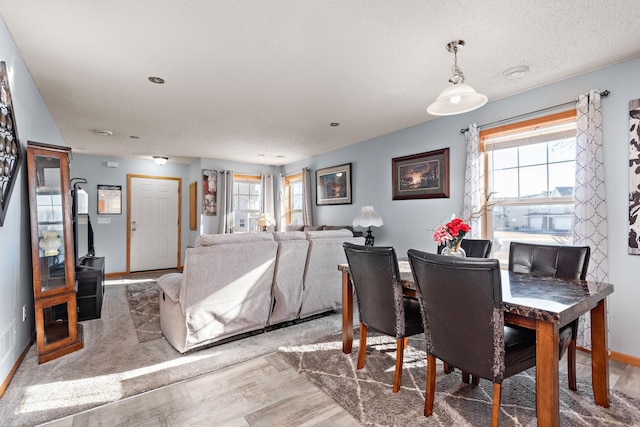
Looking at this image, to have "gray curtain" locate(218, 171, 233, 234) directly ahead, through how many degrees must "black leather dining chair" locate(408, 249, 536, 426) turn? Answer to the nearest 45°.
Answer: approximately 90° to its left

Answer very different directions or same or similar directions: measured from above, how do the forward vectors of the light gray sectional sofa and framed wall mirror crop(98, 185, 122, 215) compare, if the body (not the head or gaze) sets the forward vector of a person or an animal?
very different directions

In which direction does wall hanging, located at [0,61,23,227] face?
to the viewer's right

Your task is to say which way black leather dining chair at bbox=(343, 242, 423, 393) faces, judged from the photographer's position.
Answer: facing away from the viewer and to the right of the viewer

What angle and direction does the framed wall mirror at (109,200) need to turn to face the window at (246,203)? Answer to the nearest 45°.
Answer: approximately 90° to its left

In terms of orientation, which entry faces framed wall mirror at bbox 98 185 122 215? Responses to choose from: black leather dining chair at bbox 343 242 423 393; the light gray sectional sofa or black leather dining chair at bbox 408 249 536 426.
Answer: the light gray sectional sofa

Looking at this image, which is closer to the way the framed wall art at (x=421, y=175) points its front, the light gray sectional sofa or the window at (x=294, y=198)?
the light gray sectional sofa

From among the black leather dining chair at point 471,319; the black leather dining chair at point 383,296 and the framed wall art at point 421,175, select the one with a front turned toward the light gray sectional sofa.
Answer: the framed wall art

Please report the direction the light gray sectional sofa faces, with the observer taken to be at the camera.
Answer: facing away from the viewer and to the left of the viewer

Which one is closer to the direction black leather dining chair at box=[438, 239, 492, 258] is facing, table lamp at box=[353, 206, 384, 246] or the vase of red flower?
the vase of red flower

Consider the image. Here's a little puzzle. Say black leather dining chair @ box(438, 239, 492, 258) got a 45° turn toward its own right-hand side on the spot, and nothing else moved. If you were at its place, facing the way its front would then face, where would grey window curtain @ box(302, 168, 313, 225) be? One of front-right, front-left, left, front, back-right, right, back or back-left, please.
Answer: front-right
